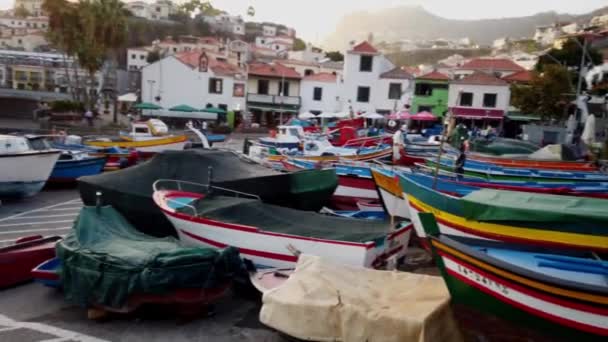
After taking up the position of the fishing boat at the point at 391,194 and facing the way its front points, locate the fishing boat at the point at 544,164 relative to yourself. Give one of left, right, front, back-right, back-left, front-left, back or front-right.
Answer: back

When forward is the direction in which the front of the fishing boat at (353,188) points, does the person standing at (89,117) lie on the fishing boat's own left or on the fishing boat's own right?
on the fishing boat's own right

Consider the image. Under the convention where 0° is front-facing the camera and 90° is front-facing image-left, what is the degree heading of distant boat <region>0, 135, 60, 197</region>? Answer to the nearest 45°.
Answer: approximately 270°

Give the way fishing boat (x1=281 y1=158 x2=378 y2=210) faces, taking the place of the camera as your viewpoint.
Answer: facing to the left of the viewer

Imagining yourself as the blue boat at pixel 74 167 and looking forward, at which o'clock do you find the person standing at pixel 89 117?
The person standing is roughly at 9 o'clock from the blue boat.

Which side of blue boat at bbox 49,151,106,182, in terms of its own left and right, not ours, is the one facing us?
right

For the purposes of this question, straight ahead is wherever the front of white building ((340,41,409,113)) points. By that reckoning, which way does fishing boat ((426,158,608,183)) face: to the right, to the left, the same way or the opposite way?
to the right

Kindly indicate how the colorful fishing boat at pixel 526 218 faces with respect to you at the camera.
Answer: facing to the left of the viewer

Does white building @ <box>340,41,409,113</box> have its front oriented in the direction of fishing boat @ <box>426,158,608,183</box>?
yes

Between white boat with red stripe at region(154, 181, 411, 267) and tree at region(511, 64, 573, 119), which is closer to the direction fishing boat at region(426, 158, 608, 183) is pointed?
the white boat with red stripe

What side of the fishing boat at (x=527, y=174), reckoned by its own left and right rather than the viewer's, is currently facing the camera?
left
